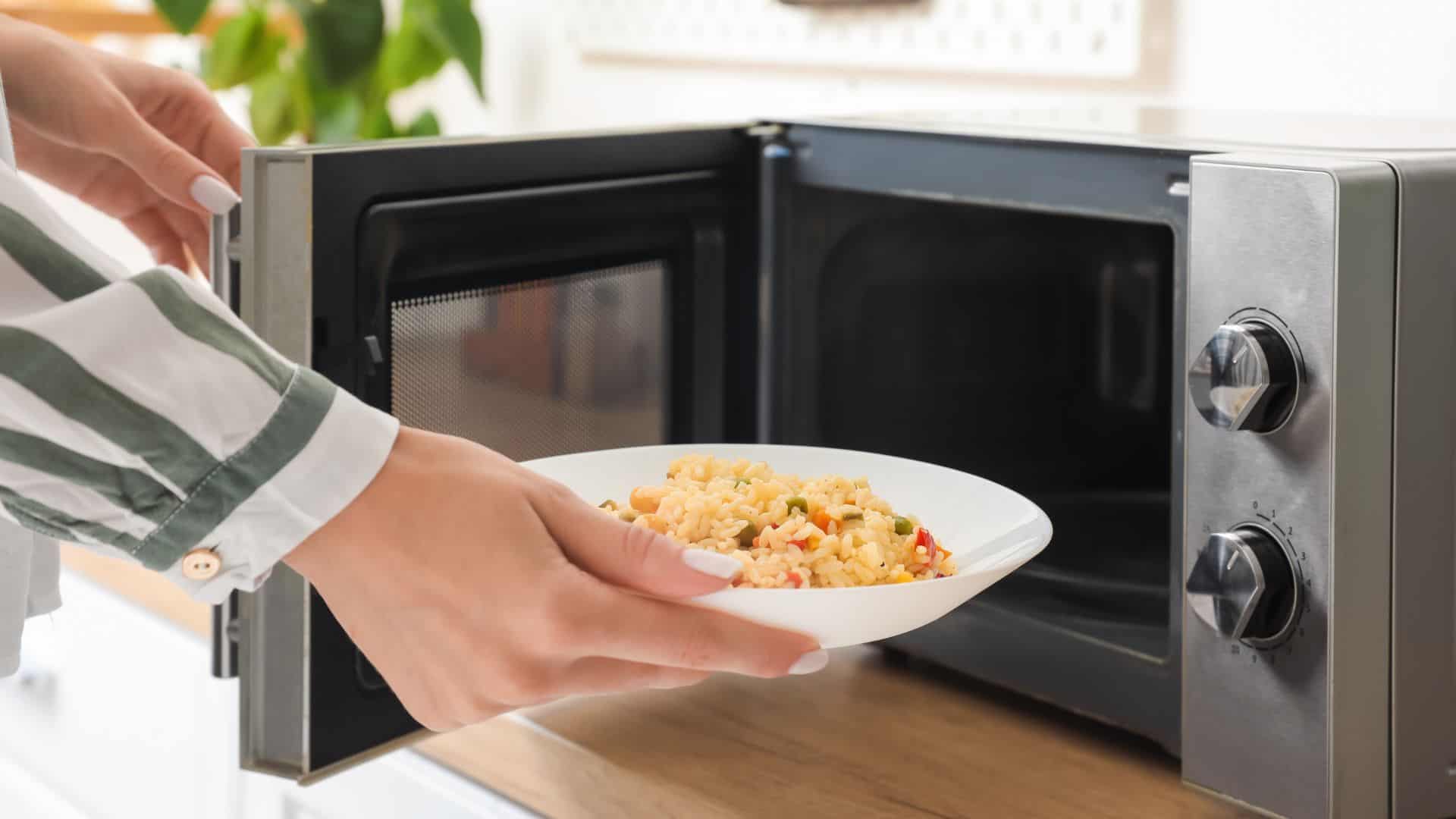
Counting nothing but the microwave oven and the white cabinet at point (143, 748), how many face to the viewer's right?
0

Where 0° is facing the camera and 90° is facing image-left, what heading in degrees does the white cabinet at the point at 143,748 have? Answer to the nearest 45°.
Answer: approximately 45°

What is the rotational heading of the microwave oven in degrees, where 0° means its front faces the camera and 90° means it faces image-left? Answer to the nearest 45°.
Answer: approximately 45°

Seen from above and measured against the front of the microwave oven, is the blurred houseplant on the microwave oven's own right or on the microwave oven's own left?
on the microwave oven's own right

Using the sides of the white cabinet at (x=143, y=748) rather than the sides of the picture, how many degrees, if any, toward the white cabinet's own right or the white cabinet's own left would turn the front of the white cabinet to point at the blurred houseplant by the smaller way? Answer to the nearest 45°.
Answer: approximately 135° to the white cabinet's own right
